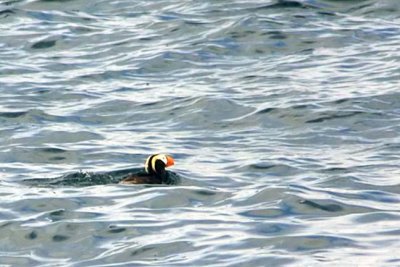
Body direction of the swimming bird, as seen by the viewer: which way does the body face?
to the viewer's right
